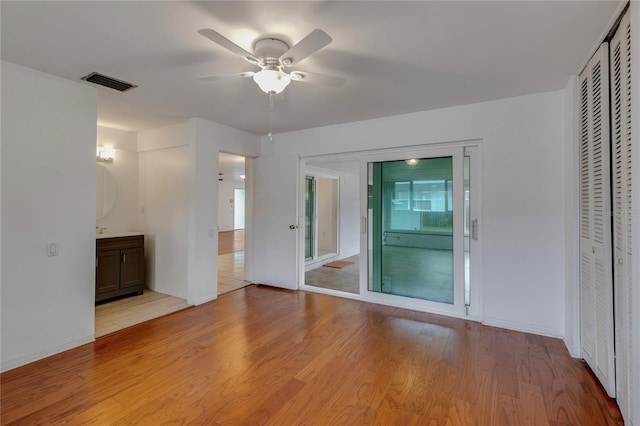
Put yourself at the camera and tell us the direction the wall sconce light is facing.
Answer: facing the viewer and to the right of the viewer

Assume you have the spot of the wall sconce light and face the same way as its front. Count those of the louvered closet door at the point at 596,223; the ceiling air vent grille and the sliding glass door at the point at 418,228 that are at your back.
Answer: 0

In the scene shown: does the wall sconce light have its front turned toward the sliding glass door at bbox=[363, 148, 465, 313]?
yes

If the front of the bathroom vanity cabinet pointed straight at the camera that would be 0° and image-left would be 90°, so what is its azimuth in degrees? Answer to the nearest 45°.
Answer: approximately 315°

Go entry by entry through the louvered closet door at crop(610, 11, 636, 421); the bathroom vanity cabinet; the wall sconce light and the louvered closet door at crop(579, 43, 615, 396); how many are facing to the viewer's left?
2

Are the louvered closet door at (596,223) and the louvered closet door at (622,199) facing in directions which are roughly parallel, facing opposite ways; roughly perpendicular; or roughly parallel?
roughly parallel

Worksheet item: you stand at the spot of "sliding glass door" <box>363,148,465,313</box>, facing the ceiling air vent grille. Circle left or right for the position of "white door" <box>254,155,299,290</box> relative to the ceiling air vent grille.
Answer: right

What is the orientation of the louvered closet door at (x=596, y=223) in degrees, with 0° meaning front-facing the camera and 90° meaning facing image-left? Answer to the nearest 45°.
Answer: approximately 90°

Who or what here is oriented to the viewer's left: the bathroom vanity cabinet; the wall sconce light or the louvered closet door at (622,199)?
the louvered closet door

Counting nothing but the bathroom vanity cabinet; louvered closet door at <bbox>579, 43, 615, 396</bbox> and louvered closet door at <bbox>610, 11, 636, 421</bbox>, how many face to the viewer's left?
2

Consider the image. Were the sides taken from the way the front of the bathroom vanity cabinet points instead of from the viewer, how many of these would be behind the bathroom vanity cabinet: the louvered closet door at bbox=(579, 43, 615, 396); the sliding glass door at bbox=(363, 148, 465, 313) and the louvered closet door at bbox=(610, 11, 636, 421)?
0

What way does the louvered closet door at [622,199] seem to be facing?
to the viewer's left

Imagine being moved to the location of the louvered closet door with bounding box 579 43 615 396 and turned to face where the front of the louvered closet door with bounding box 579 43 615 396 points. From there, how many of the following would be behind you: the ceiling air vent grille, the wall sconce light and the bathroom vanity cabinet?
0
